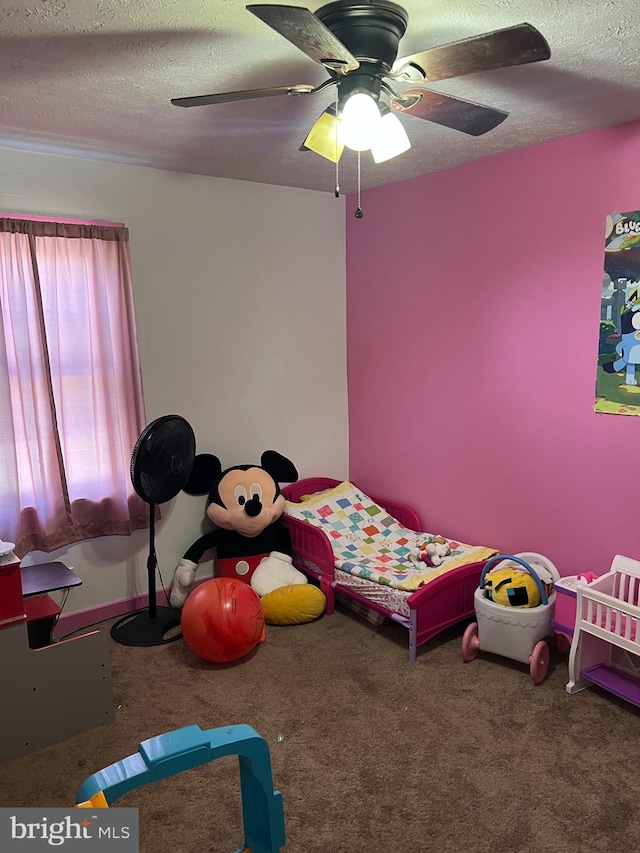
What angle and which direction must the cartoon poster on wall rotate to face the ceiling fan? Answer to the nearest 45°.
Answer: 0° — it already faces it

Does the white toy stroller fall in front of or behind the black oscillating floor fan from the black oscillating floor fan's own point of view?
in front

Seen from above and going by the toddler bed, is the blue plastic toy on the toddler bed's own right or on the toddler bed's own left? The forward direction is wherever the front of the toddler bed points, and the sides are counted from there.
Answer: on the toddler bed's own right

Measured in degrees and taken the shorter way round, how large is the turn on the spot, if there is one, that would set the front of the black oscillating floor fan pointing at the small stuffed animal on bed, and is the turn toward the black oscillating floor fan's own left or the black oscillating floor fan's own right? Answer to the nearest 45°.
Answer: approximately 45° to the black oscillating floor fan's own left

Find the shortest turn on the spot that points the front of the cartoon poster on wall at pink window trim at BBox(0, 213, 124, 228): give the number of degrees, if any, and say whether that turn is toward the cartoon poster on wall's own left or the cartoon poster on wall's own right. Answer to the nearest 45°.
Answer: approximately 45° to the cartoon poster on wall's own right

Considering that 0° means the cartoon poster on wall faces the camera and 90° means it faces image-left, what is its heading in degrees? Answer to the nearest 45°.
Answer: approximately 45°

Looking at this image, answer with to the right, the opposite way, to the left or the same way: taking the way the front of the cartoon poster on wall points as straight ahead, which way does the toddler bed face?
to the left

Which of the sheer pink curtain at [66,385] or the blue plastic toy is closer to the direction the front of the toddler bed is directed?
the blue plastic toy

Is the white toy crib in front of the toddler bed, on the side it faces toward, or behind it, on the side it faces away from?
in front

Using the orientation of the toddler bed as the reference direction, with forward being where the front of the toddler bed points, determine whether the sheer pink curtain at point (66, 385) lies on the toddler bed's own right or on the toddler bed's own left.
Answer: on the toddler bed's own right
